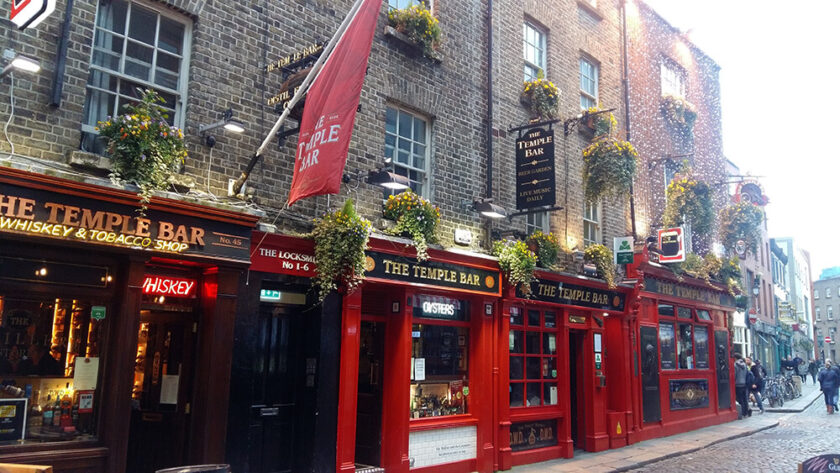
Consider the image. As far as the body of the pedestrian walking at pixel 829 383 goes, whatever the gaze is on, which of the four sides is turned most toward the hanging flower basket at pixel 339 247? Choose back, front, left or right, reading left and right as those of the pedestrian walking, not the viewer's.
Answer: back

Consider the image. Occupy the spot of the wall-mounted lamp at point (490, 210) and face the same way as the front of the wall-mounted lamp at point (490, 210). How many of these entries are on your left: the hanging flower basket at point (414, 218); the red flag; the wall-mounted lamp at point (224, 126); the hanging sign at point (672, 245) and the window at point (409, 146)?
1

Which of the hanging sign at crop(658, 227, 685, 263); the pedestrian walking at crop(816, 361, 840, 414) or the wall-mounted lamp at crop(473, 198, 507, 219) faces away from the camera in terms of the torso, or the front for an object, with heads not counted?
the pedestrian walking

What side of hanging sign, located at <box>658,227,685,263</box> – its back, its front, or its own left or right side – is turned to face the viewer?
front

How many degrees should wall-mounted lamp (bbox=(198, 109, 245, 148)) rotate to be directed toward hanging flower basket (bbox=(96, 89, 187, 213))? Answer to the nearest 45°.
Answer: approximately 90° to its right

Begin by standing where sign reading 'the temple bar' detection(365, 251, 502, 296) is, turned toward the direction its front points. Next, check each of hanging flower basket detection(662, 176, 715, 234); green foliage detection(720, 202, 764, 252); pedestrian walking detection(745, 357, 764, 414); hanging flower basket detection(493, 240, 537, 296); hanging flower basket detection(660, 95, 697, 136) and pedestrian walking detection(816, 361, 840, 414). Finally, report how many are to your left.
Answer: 6

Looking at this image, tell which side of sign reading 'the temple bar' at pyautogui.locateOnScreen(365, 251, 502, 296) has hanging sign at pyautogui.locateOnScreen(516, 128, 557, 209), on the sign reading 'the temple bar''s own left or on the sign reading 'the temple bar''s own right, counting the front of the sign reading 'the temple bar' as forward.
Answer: on the sign reading 'the temple bar''s own left

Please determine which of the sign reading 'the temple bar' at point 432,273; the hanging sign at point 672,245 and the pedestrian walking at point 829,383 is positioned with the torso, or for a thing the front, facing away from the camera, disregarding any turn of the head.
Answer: the pedestrian walking

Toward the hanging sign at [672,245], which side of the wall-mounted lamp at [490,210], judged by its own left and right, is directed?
left

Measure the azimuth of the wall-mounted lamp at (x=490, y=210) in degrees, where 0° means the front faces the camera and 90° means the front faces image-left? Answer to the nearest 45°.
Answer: approximately 315°

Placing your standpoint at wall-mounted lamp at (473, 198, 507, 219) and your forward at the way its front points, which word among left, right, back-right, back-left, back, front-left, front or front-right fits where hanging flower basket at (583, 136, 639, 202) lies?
left

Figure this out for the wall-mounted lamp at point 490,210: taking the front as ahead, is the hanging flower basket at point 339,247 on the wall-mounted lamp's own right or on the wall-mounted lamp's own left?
on the wall-mounted lamp's own right

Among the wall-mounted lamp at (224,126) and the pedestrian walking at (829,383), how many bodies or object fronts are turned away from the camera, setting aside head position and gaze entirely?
1

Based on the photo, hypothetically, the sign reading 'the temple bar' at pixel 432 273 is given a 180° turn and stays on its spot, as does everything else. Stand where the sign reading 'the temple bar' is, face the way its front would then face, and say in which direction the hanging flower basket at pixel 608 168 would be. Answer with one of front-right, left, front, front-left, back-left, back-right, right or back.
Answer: right

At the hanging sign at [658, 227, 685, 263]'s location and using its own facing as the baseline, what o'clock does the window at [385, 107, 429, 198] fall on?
The window is roughly at 1 o'clock from the hanging sign.

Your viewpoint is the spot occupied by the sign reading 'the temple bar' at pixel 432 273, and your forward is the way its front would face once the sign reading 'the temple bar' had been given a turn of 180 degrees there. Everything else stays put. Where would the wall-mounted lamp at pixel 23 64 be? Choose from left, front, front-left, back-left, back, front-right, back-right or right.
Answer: left

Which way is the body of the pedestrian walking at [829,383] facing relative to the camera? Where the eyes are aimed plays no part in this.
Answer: away from the camera
